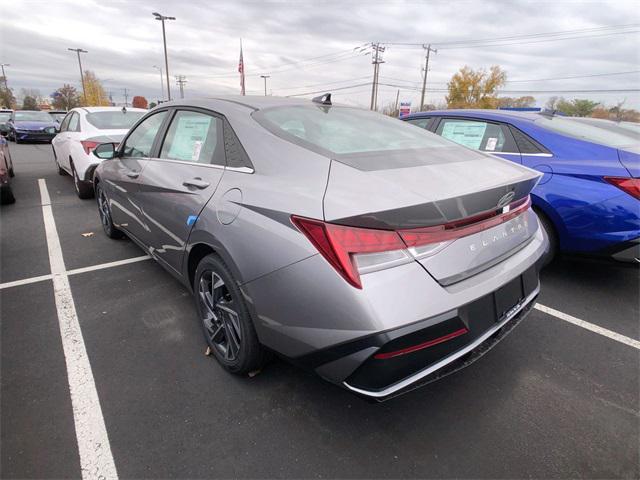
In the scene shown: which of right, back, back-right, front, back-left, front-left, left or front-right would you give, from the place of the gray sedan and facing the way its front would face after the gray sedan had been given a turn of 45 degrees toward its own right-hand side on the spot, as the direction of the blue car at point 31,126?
front-left

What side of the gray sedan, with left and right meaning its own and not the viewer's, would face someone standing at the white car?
front

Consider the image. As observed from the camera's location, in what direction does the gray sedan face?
facing away from the viewer and to the left of the viewer

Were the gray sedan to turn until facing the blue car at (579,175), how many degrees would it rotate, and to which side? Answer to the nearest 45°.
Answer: approximately 90° to its right
